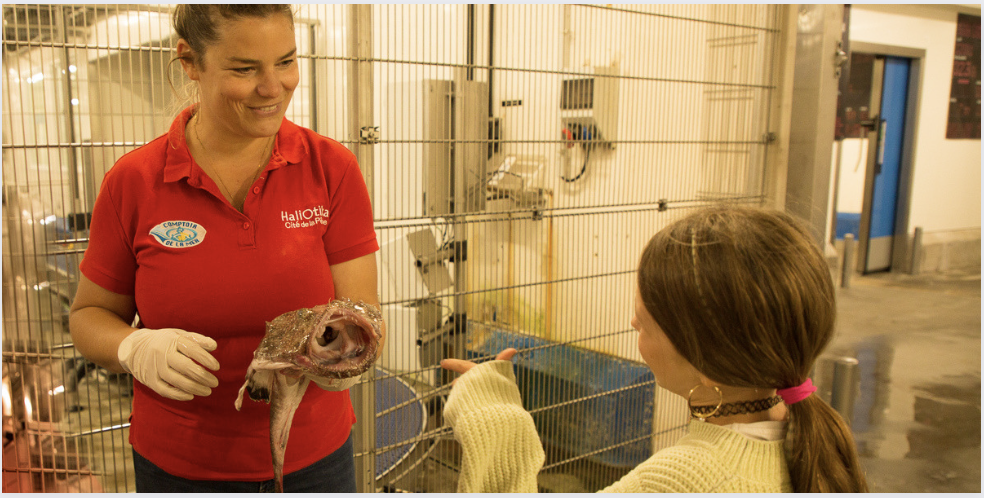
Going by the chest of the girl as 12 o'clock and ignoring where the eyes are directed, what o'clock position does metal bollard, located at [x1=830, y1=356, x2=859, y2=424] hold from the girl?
The metal bollard is roughly at 2 o'clock from the girl.

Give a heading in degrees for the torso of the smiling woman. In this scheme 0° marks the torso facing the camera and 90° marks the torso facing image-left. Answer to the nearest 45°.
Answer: approximately 315°

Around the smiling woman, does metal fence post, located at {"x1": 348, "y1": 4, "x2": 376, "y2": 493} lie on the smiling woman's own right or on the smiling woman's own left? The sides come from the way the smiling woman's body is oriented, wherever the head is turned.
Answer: on the smiling woman's own left

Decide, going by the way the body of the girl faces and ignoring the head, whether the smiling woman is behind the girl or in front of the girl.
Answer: in front

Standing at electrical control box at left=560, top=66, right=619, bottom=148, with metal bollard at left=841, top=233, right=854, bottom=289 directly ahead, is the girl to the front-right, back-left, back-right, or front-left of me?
back-right

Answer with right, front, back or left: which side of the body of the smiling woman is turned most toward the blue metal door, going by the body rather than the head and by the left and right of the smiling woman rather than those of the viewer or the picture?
left

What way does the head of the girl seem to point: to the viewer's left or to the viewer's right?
to the viewer's left

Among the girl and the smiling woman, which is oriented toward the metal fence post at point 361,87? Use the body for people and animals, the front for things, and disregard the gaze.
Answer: the girl

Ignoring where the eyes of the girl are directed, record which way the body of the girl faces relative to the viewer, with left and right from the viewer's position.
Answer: facing away from the viewer and to the left of the viewer

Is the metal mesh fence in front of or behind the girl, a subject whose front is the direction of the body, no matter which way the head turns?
in front

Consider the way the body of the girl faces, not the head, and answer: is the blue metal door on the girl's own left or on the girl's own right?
on the girl's own right

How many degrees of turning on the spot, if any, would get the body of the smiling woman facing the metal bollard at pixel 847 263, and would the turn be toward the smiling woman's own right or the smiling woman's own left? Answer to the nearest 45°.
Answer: approximately 90° to the smiling woman's own left

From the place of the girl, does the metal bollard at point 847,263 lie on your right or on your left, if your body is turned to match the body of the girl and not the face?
on your right

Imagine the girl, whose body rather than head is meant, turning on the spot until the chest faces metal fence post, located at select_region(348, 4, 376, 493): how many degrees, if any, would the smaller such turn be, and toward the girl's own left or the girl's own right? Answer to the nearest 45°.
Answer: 0° — they already face it
